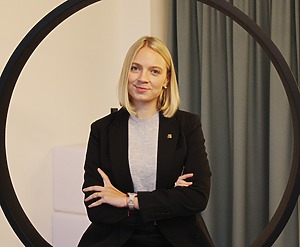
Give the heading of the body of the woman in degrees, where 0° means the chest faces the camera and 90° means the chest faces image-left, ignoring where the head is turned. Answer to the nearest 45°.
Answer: approximately 0°
